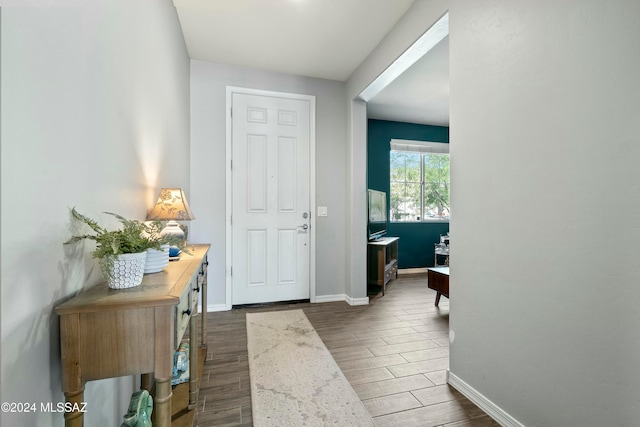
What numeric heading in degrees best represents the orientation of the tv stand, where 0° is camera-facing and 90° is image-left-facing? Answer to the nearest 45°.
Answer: approximately 315°

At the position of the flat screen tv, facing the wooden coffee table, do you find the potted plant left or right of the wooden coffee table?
right

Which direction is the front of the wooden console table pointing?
to the viewer's right

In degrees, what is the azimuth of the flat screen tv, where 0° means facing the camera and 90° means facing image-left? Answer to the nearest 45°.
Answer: approximately 315°

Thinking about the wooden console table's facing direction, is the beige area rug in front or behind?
in front

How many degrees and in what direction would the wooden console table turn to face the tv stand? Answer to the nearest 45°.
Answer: approximately 45° to its left

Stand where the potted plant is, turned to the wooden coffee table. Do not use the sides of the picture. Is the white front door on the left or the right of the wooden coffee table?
left

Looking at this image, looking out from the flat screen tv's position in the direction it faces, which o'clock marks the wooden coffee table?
The wooden coffee table is roughly at 12 o'clock from the flat screen tv.

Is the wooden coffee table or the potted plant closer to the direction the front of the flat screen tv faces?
the wooden coffee table

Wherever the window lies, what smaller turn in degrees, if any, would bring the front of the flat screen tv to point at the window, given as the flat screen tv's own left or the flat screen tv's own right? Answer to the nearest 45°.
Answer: approximately 90° to the flat screen tv's own left

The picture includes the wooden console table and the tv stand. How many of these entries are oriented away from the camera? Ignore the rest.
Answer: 0
